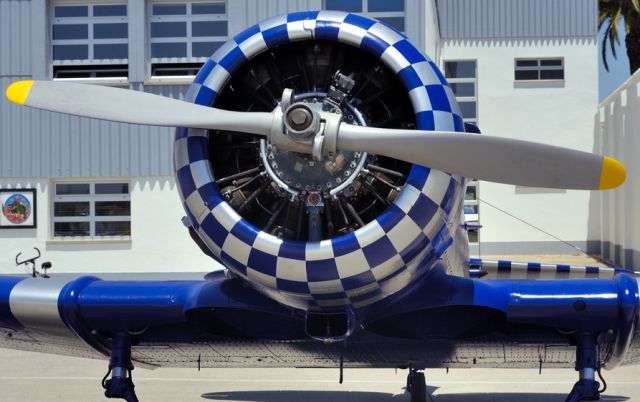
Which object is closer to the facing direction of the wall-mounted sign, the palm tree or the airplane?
the airplane

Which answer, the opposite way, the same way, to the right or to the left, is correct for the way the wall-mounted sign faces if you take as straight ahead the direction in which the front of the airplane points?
the same way

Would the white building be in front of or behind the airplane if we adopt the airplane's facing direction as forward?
behind

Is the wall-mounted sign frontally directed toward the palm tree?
no

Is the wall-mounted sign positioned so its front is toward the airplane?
yes

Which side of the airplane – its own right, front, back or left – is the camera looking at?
front

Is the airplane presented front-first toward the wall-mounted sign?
no

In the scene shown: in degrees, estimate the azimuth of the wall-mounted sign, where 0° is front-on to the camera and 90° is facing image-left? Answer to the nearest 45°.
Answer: approximately 0°

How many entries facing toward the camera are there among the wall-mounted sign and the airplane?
2
